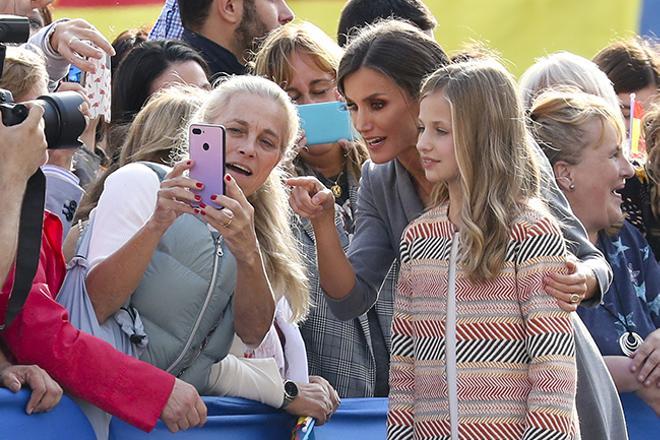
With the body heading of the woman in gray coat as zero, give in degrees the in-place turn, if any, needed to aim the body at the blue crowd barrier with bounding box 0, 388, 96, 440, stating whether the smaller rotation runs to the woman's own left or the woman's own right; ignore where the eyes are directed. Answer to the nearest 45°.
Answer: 0° — they already face it

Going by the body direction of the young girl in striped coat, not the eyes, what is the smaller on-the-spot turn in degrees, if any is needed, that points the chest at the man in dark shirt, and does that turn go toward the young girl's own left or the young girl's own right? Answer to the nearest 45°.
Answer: approximately 90° to the young girl's own right

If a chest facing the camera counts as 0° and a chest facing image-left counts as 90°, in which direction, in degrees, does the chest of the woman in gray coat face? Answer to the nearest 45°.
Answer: approximately 45°

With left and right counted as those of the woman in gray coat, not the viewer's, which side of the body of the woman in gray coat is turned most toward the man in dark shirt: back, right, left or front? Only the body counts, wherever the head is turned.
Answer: right

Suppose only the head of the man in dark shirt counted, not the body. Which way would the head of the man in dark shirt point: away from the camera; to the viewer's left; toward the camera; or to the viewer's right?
to the viewer's right

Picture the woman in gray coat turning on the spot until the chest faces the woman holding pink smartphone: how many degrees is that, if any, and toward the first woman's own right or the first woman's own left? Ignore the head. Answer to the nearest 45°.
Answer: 0° — they already face them
